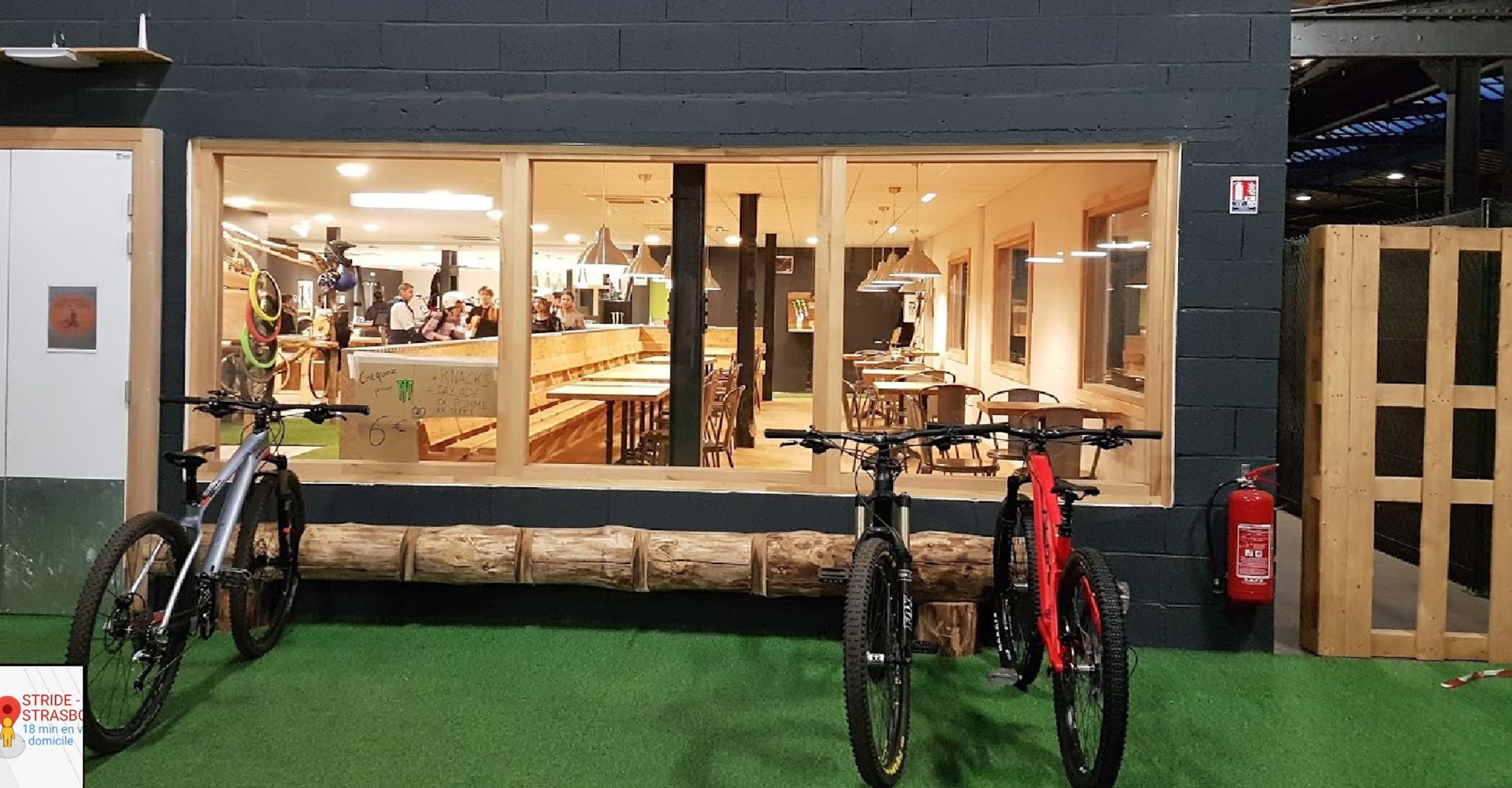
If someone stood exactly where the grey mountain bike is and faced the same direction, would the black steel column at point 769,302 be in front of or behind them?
in front

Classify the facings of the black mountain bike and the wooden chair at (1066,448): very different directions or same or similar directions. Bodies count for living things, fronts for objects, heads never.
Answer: very different directions

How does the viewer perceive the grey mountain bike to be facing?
facing away from the viewer and to the right of the viewer

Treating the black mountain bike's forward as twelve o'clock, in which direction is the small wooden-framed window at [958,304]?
The small wooden-framed window is roughly at 6 o'clock from the black mountain bike.

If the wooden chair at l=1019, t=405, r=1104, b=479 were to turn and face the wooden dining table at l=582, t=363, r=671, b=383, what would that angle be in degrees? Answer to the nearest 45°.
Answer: approximately 45° to its left

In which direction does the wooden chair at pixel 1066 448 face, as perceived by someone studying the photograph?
facing away from the viewer
